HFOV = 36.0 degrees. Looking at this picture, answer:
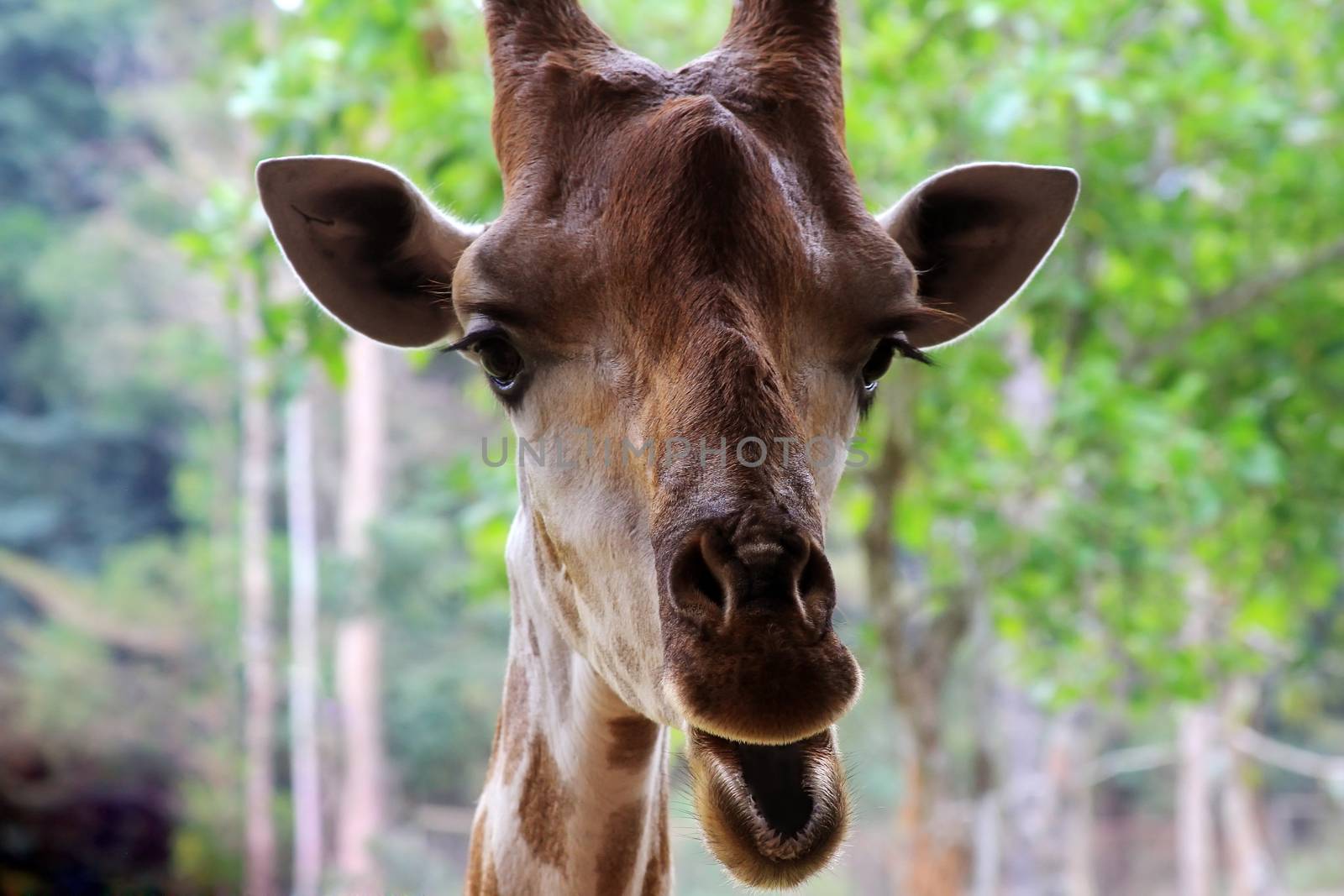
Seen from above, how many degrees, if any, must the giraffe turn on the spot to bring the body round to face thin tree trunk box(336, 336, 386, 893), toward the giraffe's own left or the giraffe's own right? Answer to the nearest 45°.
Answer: approximately 180°

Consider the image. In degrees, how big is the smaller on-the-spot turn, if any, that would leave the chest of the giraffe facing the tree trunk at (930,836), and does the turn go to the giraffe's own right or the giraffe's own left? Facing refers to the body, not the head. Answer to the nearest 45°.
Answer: approximately 180°

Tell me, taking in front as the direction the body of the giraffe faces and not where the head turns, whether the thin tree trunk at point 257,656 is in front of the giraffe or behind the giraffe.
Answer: behind

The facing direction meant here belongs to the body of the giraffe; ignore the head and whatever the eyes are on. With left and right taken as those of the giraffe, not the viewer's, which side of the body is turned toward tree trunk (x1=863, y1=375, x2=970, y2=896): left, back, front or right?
back

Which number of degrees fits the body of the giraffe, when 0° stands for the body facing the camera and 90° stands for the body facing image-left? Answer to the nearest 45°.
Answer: approximately 0°
